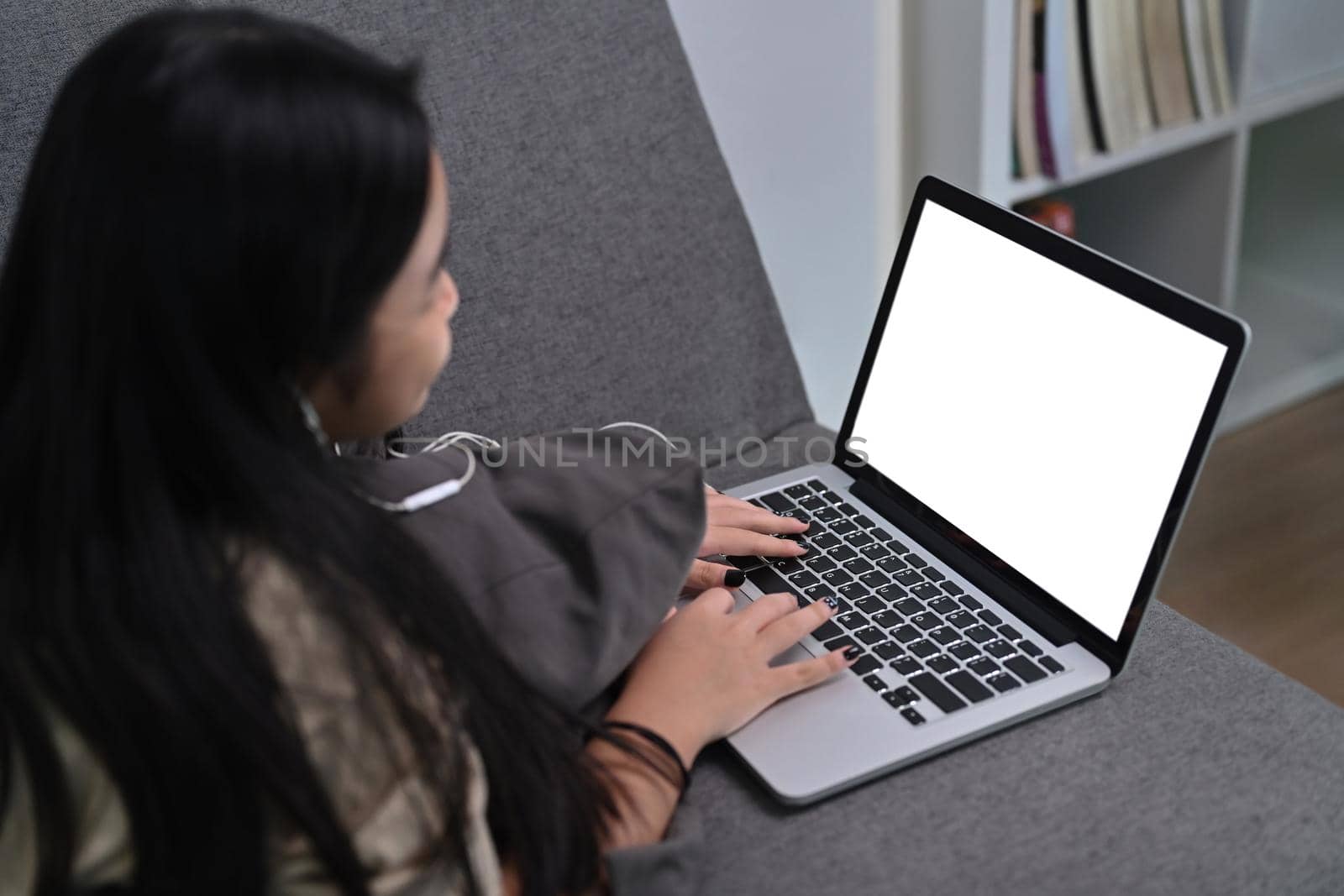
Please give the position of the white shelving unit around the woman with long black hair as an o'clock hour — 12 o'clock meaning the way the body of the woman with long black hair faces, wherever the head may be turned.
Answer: The white shelving unit is roughly at 12 o'clock from the woman with long black hair.

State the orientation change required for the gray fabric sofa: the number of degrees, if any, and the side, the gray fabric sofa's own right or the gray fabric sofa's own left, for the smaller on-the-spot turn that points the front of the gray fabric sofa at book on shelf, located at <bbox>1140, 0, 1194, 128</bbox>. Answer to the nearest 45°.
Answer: approximately 90° to the gray fabric sofa's own left

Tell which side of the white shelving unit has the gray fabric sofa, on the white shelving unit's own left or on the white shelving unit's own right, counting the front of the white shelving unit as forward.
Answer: on the white shelving unit's own right

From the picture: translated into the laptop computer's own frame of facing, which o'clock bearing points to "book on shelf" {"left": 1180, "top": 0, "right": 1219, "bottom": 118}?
The book on shelf is roughly at 5 o'clock from the laptop computer.

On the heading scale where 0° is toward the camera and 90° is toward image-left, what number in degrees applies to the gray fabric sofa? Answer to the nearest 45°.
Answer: approximately 315°

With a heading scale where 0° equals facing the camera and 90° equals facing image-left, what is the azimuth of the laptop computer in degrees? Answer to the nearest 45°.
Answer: approximately 45°

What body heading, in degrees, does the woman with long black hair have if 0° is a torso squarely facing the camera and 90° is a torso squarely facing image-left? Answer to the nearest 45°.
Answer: approximately 225°

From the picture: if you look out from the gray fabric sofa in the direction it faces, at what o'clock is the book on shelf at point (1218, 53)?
The book on shelf is roughly at 9 o'clock from the gray fabric sofa.

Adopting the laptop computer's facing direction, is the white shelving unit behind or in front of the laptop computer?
behind

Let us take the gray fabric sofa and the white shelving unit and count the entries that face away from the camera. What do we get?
0

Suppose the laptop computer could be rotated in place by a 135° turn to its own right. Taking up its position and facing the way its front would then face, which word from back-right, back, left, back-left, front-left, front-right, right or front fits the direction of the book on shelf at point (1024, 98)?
front

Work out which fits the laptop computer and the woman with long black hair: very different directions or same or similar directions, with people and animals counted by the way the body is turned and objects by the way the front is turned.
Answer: very different directions

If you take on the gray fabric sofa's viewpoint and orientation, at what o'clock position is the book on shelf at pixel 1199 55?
The book on shelf is roughly at 9 o'clock from the gray fabric sofa.
